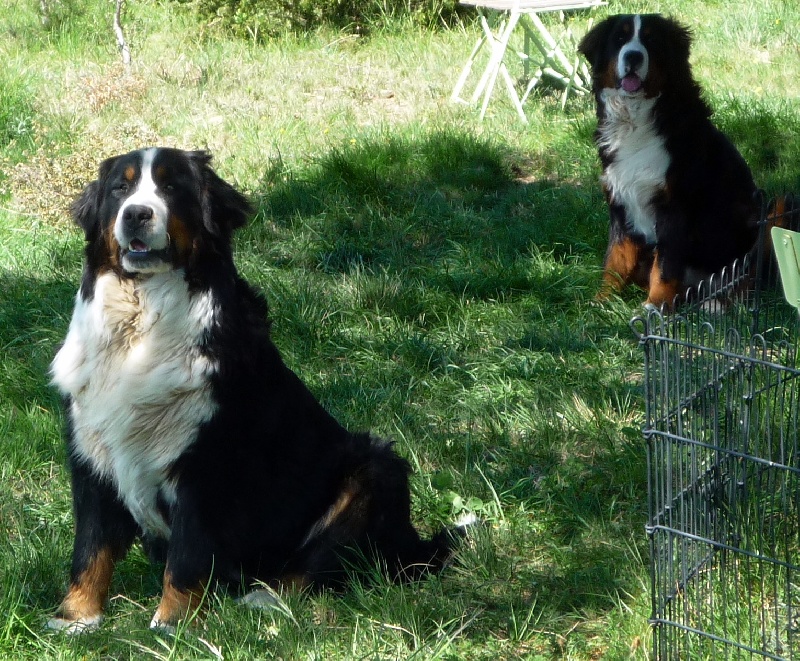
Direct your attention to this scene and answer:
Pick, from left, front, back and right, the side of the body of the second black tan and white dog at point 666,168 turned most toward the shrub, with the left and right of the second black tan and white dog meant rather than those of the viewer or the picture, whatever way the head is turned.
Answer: right

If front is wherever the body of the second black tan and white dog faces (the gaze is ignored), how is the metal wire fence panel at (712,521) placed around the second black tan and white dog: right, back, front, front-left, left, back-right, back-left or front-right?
front-left

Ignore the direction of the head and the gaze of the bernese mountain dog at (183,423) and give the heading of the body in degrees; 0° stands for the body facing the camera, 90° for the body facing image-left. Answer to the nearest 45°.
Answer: approximately 45°

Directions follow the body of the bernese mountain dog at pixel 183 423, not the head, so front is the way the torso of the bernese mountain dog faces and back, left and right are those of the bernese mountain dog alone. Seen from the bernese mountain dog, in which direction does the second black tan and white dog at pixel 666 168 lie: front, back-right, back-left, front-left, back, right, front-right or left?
back

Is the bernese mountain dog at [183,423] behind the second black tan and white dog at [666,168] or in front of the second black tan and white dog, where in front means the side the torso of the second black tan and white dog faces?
in front

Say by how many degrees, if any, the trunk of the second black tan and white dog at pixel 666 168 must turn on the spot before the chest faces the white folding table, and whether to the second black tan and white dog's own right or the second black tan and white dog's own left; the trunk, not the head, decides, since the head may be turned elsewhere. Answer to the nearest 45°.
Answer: approximately 135° to the second black tan and white dog's own right

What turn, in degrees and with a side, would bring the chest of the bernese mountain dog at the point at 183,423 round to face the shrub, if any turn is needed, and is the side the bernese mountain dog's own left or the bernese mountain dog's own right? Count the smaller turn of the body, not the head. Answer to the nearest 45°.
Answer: approximately 135° to the bernese mountain dog's own right

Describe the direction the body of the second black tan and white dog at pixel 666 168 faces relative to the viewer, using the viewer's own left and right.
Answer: facing the viewer and to the left of the viewer

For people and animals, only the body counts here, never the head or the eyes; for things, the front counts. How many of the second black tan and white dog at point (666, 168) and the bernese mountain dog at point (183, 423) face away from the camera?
0
